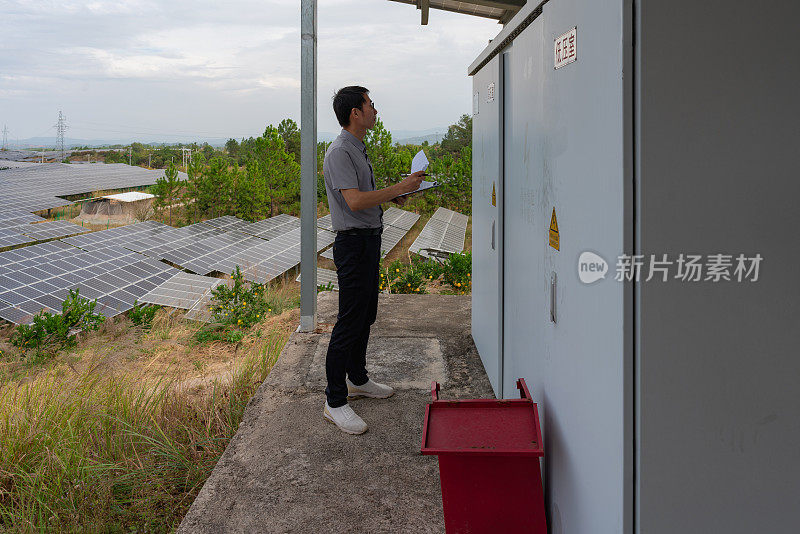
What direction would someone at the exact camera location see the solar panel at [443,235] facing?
facing the viewer and to the left of the viewer

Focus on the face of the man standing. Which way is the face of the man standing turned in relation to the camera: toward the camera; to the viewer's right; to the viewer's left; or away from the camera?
to the viewer's right

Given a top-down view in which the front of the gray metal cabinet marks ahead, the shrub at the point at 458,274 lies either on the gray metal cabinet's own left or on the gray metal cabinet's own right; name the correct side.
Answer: on the gray metal cabinet's own right

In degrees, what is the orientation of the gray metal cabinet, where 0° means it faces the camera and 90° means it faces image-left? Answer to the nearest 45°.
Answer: approximately 90°

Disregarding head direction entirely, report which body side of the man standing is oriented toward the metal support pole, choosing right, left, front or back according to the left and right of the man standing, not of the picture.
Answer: left

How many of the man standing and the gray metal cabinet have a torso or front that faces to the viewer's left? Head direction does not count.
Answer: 1

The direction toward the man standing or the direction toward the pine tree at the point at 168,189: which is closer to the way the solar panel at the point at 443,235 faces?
the man standing

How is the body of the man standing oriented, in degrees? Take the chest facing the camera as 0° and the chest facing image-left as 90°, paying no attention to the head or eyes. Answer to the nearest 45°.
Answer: approximately 270°

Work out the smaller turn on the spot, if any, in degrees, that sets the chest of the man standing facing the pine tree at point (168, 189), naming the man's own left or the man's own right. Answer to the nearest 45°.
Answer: approximately 90° to the man's own left

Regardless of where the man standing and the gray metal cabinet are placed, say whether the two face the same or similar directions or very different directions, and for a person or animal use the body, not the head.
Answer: very different directions
